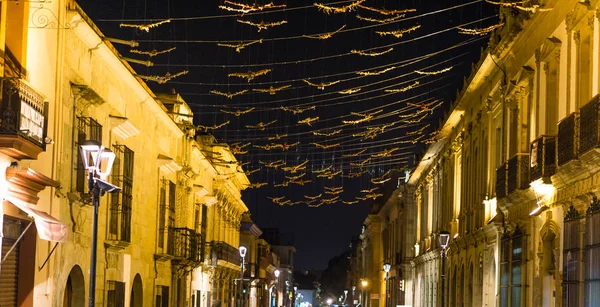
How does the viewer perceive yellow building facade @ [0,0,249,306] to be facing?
facing the viewer and to the right of the viewer

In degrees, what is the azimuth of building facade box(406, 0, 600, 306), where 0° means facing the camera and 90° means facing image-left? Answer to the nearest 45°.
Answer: approximately 45°

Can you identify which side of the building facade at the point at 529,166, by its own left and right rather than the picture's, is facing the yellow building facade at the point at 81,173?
front

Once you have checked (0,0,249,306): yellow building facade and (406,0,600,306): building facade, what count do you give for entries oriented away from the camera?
0
